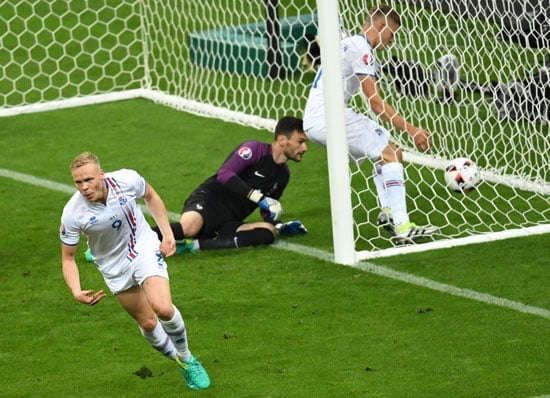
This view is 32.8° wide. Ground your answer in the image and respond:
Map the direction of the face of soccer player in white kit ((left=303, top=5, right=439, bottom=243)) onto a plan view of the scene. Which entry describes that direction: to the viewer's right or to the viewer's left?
to the viewer's right

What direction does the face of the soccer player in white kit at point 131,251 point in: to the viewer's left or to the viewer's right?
to the viewer's left

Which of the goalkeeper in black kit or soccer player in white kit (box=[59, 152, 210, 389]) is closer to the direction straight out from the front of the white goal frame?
the soccer player in white kit

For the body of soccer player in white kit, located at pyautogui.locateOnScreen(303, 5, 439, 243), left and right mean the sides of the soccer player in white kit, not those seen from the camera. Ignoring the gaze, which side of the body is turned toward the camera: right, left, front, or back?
right

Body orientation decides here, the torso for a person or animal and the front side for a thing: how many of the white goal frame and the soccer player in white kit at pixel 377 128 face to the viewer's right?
1

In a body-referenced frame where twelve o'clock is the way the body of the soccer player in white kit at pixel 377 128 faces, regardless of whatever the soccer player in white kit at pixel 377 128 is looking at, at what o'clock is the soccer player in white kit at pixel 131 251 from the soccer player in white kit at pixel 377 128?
the soccer player in white kit at pixel 131 251 is roughly at 4 o'clock from the soccer player in white kit at pixel 377 128.

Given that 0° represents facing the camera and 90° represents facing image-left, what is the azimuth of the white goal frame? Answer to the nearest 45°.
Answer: approximately 45°

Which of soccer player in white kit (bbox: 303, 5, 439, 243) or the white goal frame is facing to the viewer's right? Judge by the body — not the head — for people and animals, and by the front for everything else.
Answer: the soccer player in white kit

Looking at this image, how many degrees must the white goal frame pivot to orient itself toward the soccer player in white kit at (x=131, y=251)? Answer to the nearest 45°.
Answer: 0° — it already faces them

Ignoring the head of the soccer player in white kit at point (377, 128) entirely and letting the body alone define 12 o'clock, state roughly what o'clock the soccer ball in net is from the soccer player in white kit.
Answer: The soccer ball in net is roughly at 11 o'clock from the soccer player in white kit.
